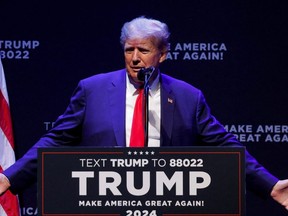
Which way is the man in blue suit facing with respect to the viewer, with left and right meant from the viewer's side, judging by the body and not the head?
facing the viewer

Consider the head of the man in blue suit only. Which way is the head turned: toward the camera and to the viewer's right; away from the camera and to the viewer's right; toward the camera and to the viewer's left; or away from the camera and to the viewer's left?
toward the camera and to the viewer's left
